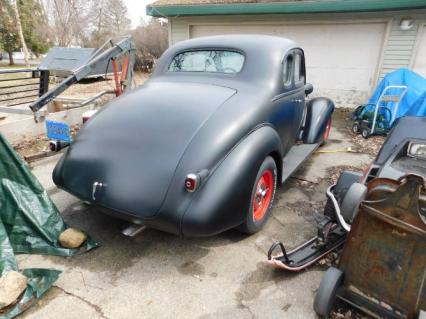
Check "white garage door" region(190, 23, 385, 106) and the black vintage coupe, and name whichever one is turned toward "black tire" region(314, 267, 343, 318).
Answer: the white garage door

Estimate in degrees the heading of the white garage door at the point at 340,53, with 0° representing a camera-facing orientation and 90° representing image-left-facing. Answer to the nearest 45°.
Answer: approximately 0°

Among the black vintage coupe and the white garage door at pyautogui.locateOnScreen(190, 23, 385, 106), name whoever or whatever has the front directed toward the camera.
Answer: the white garage door

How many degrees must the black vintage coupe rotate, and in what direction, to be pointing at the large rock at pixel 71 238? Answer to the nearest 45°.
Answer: approximately 135° to its left

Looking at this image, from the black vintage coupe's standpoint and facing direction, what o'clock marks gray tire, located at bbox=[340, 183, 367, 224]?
The gray tire is roughly at 3 o'clock from the black vintage coupe.

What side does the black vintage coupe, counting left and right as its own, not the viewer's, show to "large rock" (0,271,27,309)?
back

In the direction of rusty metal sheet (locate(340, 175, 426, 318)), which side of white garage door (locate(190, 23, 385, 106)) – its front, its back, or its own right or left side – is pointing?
front

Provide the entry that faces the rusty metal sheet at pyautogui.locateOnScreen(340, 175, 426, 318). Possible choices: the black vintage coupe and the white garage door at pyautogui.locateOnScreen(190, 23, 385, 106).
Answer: the white garage door

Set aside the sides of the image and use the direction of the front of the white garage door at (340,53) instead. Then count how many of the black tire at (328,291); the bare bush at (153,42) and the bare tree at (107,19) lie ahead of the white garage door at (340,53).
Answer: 1

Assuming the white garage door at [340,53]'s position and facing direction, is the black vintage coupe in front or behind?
in front

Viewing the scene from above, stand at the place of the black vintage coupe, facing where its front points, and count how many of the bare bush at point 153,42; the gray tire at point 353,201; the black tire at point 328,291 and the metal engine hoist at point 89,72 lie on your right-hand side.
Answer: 2

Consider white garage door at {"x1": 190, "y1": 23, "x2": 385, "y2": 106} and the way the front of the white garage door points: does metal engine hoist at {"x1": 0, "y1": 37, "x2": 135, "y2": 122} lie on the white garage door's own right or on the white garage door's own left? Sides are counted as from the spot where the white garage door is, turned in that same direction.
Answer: on the white garage door's own right

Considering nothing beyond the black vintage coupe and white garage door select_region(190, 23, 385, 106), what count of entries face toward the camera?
1

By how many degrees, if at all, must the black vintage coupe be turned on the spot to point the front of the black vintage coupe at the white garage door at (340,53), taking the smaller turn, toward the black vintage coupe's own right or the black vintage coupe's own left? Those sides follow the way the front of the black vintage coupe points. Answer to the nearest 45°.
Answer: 0° — it already faces it

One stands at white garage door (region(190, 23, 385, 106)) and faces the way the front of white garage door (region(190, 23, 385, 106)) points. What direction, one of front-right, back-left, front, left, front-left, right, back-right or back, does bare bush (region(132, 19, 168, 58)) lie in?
back-right

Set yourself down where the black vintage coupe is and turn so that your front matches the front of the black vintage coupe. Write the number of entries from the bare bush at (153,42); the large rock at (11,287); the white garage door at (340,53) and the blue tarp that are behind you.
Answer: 1

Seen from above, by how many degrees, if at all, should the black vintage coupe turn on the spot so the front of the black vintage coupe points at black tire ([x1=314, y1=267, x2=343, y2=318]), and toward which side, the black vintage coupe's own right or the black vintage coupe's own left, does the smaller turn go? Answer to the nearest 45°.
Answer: approximately 90° to the black vintage coupe's own right

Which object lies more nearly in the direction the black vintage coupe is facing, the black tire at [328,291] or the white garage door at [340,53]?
the white garage door

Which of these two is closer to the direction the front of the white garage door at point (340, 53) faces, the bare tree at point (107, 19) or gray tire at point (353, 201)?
the gray tire

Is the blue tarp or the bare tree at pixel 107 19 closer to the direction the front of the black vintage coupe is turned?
the blue tarp

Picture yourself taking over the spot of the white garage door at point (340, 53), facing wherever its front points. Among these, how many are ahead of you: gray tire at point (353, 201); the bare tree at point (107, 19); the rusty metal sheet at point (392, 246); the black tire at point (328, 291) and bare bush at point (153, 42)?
3

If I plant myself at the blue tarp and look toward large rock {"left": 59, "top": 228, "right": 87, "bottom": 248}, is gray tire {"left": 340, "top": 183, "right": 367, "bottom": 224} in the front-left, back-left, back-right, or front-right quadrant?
front-left

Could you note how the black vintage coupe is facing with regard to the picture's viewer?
facing away from the viewer and to the right of the viewer
